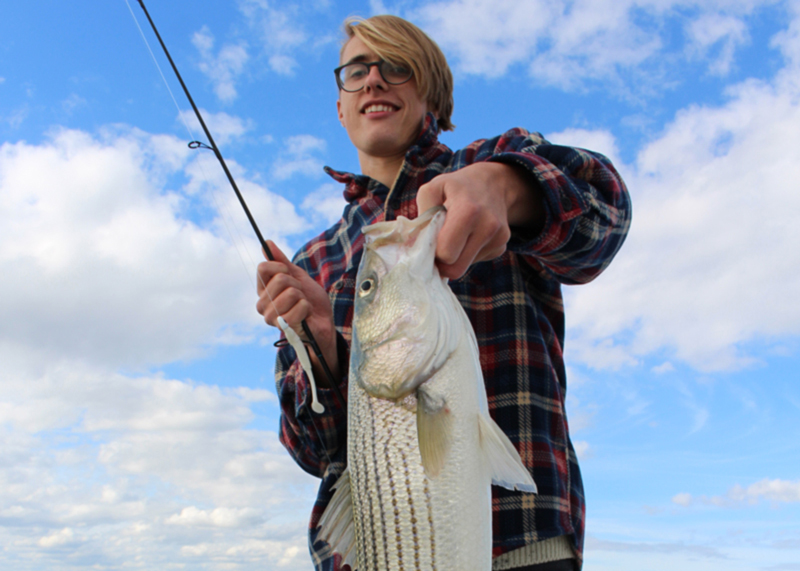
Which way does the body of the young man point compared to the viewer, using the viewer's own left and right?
facing the viewer and to the left of the viewer
